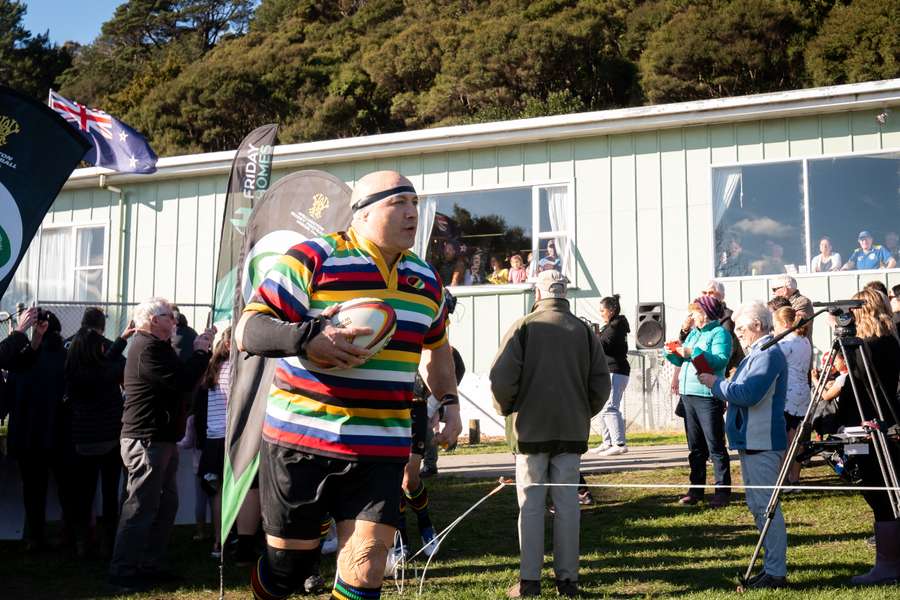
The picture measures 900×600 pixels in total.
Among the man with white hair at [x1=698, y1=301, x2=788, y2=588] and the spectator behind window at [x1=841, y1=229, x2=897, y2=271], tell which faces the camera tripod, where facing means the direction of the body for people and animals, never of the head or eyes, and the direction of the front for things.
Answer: the spectator behind window

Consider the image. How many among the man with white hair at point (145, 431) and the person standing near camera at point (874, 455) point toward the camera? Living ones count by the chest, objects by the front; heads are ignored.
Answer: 0

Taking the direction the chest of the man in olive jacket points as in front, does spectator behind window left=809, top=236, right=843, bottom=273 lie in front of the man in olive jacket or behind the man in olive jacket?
in front

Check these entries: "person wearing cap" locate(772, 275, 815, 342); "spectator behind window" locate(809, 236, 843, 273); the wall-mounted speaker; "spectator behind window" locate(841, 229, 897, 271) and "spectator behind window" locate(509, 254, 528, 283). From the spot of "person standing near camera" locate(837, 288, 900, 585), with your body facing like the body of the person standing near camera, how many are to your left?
0

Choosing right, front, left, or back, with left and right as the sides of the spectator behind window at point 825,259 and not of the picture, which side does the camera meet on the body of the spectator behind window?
front

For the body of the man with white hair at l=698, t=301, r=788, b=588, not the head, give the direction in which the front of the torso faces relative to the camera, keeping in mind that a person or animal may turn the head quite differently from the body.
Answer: to the viewer's left

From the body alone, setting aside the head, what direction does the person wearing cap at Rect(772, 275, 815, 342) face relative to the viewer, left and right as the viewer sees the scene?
facing to the left of the viewer

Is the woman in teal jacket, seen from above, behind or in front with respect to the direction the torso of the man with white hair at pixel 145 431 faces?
in front

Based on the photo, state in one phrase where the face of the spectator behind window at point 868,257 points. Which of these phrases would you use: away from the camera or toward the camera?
toward the camera

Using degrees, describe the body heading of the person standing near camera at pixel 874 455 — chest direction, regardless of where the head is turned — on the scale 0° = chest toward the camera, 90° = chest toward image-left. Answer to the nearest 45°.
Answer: approximately 90°

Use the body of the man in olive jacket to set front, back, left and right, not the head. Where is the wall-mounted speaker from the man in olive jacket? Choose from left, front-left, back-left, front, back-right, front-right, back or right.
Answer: front

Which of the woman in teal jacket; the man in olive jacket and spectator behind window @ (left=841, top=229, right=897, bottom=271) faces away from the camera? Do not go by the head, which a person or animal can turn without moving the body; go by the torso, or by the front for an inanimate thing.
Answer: the man in olive jacket

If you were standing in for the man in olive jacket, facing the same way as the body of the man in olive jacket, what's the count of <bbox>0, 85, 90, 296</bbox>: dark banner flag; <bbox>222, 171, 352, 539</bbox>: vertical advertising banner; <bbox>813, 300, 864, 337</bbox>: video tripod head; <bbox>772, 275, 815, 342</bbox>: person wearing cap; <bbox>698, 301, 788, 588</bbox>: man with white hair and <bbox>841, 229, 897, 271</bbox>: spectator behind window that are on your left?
2

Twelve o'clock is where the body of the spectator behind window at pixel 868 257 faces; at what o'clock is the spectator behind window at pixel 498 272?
the spectator behind window at pixel 498 272 is roughly at 3 o'clock from the spectator behind window at pixel 868 257.

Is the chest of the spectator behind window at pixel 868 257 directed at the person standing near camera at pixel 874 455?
yes

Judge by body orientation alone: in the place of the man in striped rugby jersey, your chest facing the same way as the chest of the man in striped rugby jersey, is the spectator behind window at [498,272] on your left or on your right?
on your left

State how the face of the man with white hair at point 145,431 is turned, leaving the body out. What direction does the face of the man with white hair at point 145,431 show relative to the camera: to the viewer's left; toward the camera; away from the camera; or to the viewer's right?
to the viewer's right
